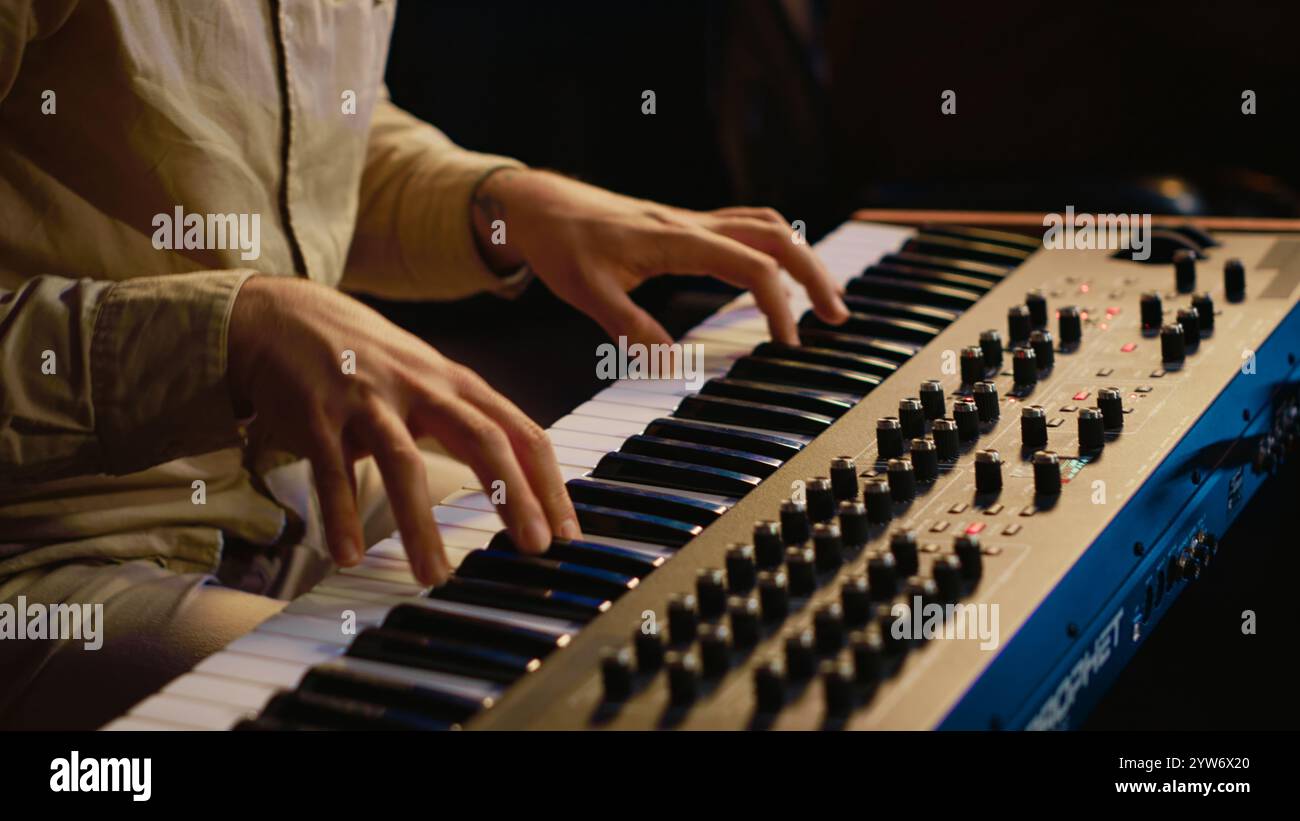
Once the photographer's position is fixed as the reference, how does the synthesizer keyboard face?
facing away from the viewer and to the left of the viewer
